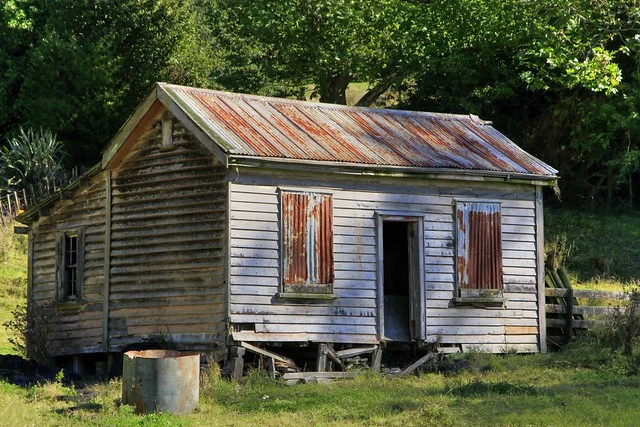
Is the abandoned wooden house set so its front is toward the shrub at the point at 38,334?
no

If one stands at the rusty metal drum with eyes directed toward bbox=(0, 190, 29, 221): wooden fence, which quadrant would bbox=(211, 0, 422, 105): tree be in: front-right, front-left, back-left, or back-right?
front-right

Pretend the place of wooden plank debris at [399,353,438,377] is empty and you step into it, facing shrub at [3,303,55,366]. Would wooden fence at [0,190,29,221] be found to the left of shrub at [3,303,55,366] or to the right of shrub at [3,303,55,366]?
right

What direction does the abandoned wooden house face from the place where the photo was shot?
facing the viewer and to the right of the viewer

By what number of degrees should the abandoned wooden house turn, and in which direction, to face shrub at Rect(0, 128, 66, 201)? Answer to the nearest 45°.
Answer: approximately 180°

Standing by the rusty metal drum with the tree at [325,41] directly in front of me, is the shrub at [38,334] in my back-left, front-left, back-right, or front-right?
front-left

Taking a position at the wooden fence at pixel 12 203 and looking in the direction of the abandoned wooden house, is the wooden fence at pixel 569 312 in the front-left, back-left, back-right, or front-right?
front-left

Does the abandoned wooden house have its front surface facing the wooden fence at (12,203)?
no

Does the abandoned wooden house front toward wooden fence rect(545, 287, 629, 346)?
no

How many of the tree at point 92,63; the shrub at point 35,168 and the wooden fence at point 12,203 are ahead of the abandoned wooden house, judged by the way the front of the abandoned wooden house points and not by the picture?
0
